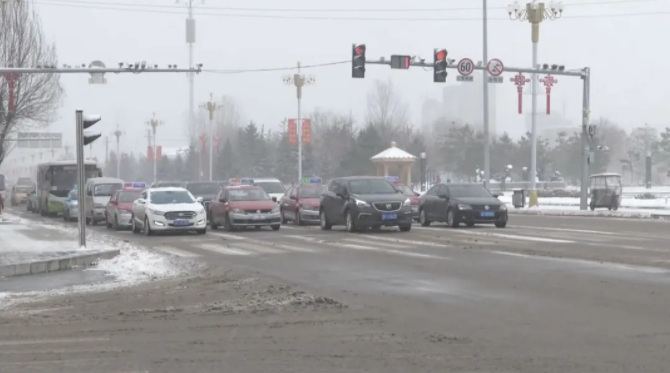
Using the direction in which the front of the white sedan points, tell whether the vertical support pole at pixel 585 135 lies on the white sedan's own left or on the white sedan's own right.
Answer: on the white sedan's own left

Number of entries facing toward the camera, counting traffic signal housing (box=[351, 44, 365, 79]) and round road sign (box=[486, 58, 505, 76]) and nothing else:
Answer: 2

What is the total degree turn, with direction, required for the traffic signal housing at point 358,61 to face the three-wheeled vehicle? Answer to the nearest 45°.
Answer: approximately 135° to its left

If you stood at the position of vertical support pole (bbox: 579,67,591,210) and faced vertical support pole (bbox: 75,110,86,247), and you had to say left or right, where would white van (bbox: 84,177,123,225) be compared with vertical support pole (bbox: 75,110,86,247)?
right

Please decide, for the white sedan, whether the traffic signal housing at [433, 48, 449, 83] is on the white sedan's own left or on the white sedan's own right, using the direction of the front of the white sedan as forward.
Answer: on the white sedan's own left

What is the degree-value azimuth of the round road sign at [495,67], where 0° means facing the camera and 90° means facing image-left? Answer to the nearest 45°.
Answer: approximately 0°

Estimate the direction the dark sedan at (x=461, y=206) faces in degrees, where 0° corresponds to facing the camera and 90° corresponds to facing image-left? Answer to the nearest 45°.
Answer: approximately 315°
